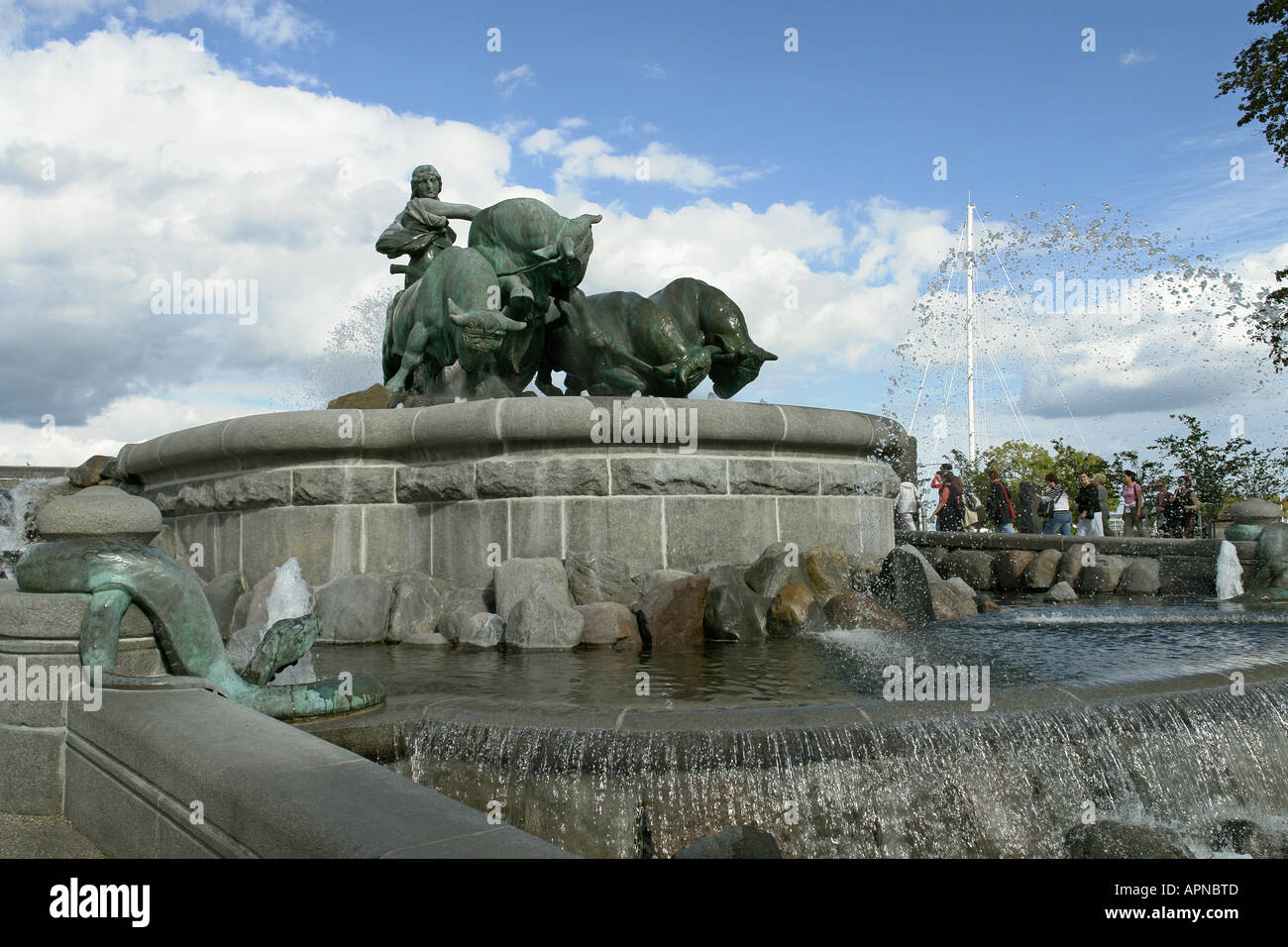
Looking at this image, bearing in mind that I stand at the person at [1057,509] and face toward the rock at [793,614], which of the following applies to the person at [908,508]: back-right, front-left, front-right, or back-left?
front-right

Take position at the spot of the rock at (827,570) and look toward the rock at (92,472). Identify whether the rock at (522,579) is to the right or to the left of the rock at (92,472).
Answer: left

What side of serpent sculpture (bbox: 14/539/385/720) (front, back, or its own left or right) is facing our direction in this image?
right

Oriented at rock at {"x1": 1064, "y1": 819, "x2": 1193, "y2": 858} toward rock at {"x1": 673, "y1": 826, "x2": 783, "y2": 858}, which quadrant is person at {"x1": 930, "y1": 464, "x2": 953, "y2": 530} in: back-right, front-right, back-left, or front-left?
back-right

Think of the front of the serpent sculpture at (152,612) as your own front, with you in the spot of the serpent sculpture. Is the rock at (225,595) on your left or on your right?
on your left

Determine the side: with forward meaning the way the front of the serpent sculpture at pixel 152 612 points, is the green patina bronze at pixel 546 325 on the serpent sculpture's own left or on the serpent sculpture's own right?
on the serpent sculpture's own left

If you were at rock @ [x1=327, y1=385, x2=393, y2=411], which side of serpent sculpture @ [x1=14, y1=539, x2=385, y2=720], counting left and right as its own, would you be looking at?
left

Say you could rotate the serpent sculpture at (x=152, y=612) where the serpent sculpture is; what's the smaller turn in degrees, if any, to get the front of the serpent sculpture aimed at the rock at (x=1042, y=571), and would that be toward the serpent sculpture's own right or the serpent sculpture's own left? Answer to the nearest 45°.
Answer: approximately 45° to the serpent sculpture's own left

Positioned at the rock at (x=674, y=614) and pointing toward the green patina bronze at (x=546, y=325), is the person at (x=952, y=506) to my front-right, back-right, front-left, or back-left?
front-right

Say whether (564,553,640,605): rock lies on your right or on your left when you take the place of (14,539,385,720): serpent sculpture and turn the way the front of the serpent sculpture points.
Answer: on your left

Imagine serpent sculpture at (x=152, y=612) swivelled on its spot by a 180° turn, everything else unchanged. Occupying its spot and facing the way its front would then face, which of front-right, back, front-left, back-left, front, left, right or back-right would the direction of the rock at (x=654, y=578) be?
back-right
